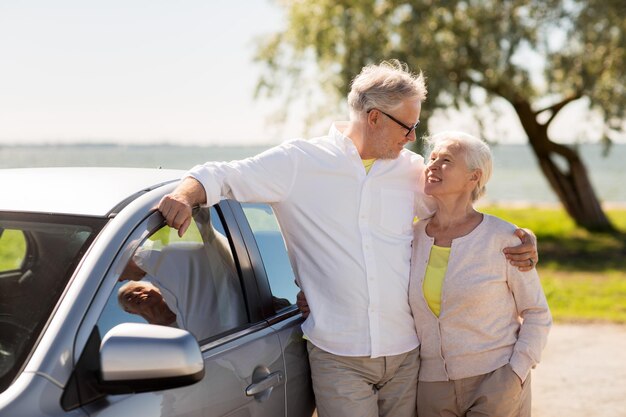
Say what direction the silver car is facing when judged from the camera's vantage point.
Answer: facing the viewer and to the left of the viewer

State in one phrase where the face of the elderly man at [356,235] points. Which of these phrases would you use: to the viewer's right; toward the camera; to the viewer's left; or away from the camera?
to the viewer's right

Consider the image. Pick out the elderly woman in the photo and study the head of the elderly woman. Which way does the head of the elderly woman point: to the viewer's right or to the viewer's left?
to the viewer's left

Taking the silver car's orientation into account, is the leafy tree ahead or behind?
behind

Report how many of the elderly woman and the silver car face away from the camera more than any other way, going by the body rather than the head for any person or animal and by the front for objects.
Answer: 0

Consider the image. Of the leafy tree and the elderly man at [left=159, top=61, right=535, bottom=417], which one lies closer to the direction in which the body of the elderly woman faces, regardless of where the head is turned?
the elderly man
